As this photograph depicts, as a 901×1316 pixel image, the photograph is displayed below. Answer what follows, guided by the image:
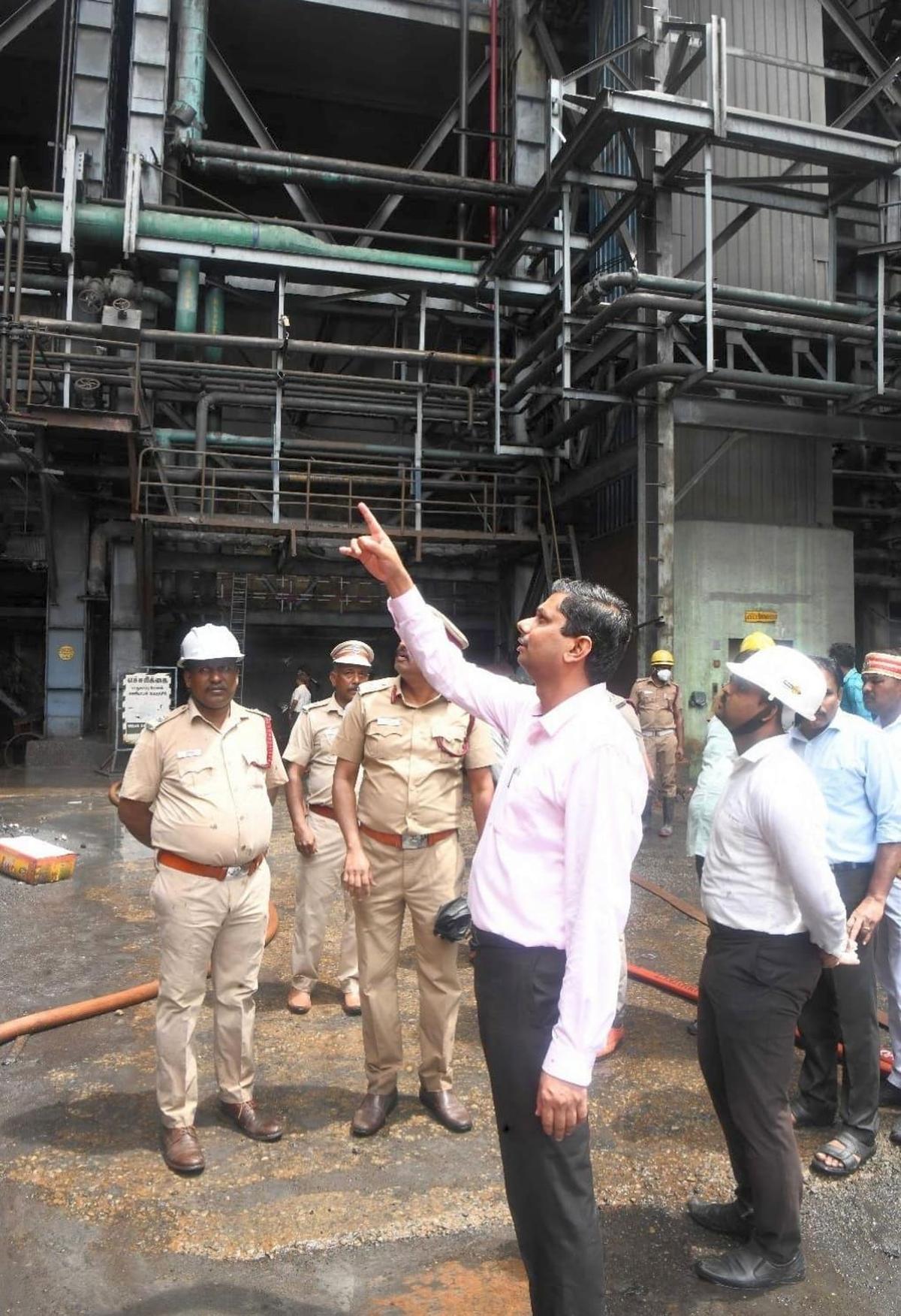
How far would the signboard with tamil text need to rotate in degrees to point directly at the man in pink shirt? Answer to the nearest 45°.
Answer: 0° — it already faces them

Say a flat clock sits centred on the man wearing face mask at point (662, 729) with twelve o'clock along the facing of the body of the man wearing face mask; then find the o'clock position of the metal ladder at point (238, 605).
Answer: The metal ladder is roughly at 4 o'clock from the man wearing face mask.

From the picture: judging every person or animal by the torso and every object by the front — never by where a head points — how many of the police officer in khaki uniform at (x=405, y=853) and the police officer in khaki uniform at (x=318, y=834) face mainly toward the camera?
2

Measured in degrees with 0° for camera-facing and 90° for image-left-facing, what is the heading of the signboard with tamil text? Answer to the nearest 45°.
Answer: approximately 0°

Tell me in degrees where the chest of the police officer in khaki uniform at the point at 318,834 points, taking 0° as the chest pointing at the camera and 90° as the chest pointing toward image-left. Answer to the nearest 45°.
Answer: approximately 0°

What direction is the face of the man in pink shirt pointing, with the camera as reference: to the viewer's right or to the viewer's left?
to the viewer's left

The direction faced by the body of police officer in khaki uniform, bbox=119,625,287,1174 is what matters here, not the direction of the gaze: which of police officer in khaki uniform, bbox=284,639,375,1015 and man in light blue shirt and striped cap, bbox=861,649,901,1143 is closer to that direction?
the man in light blue shirt and striped cap

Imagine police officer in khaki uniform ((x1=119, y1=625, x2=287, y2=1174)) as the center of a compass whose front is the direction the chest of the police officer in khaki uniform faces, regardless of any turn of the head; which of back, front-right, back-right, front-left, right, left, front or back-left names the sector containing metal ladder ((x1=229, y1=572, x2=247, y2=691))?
back-left
